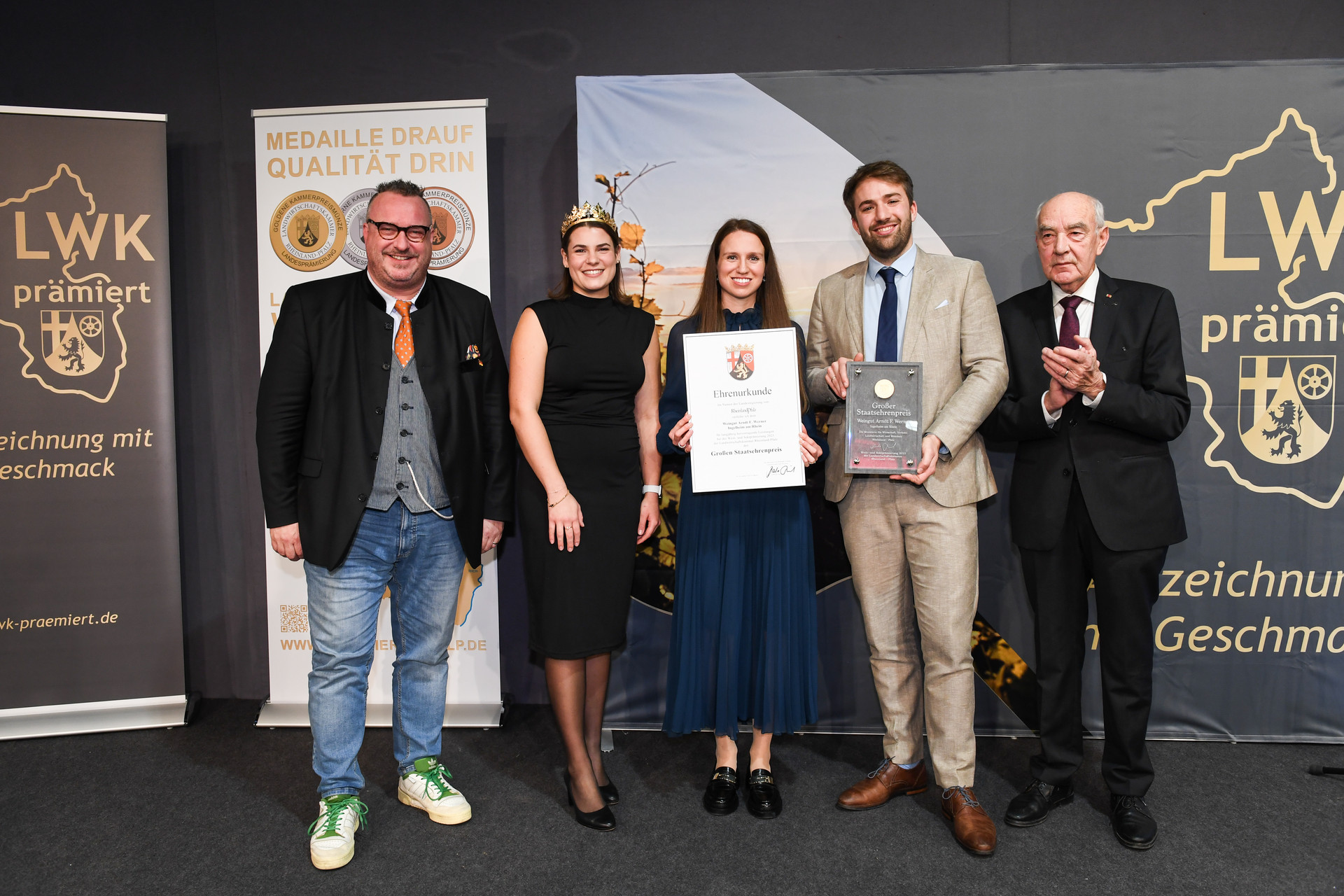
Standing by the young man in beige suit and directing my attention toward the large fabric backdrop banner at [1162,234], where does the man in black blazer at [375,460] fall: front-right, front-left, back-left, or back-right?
back-left

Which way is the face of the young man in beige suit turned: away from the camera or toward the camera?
toward the camera

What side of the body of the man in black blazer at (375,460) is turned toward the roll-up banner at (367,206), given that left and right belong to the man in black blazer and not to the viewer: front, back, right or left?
back

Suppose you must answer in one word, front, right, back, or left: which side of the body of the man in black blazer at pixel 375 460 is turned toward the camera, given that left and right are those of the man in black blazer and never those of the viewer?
front

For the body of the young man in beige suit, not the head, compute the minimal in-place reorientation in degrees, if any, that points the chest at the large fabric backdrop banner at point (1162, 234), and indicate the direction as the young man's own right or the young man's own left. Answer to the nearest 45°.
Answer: approximately 135° to the young man's own left

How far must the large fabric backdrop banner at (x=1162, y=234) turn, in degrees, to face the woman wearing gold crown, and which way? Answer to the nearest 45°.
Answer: approximately 45° to its right

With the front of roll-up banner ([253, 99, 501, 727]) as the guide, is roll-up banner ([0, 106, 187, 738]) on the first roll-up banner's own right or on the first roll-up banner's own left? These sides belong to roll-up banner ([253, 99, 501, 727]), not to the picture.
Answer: on the first roll-up banner's own right

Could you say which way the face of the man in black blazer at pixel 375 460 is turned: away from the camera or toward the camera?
toward the camera

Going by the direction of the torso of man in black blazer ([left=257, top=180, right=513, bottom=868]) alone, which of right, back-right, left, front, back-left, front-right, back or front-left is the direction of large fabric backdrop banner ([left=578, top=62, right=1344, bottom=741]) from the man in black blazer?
left

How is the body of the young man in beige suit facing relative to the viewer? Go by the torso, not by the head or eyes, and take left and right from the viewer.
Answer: facing the viewer

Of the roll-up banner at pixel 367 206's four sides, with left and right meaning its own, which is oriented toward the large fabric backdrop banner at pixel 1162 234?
left

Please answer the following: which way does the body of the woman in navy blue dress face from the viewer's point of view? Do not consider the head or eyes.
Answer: toward the camera
